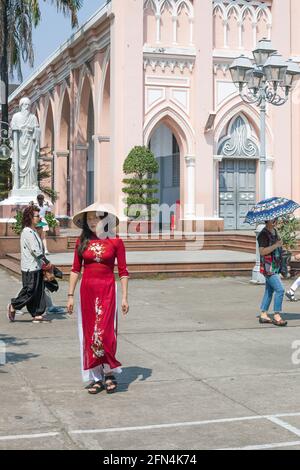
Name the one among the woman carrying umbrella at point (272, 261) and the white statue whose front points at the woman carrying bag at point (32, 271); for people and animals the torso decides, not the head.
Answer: the white statue

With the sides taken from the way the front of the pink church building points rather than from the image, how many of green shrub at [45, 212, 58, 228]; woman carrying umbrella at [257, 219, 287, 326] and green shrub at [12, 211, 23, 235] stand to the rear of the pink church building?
0

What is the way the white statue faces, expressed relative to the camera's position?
facing the viewer

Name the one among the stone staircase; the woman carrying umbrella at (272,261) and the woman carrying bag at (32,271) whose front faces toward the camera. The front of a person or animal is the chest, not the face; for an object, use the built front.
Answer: the stone staircase

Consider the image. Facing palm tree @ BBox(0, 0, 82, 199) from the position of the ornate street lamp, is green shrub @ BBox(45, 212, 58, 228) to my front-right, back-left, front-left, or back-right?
front-left

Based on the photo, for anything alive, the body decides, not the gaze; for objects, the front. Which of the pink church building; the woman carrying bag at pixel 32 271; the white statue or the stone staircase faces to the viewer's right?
the woman carrying bag

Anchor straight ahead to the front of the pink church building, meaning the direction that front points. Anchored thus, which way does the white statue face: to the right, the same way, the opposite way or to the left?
the same way

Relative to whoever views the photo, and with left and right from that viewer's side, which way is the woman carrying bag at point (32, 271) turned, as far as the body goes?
facing to the right of the viewer

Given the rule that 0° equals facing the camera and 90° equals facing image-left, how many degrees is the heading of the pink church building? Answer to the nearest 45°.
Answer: approximately 0°

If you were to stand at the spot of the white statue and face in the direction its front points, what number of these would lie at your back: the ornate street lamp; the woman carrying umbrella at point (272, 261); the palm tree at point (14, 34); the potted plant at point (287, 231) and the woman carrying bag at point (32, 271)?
1

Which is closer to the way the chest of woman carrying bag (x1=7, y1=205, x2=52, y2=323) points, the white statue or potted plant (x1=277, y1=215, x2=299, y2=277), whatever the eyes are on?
the potted plant

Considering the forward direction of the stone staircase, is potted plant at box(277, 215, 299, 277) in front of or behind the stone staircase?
in front

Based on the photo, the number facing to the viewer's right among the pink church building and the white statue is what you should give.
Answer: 0

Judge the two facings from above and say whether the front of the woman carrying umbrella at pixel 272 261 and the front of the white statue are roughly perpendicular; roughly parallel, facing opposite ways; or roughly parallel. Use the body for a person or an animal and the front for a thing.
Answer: roughly perpendicular

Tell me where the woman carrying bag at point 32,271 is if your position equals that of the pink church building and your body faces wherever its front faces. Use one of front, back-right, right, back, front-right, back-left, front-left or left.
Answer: front
